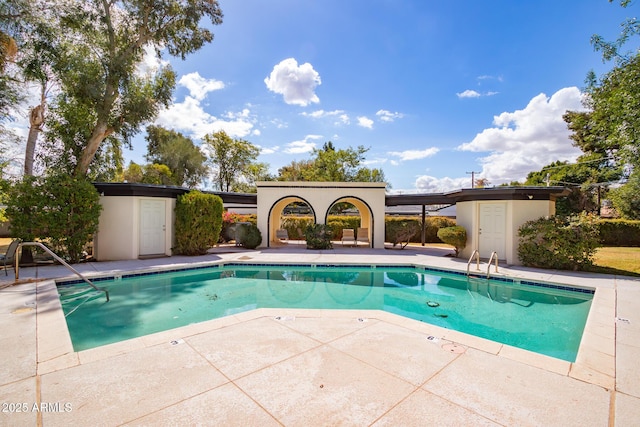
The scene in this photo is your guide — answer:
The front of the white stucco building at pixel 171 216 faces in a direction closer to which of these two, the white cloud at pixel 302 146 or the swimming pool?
the swimming pool

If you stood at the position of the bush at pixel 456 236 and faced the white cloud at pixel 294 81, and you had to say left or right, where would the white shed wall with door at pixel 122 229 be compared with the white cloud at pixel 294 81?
left

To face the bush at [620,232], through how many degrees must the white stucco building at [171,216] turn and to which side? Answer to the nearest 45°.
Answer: approximately 90° to its left

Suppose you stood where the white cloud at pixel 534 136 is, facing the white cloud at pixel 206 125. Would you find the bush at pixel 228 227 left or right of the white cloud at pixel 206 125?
left

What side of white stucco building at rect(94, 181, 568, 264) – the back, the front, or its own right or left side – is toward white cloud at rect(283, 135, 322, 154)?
back

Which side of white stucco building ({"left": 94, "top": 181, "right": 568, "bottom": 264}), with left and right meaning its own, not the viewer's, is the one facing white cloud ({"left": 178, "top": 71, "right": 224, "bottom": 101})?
back

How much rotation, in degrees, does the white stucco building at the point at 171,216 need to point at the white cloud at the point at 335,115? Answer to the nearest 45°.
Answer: approximately 135° to its left

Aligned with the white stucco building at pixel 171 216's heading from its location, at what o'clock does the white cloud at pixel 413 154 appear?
The white cloud is roughly at 7 o'clock from the white stucco building.

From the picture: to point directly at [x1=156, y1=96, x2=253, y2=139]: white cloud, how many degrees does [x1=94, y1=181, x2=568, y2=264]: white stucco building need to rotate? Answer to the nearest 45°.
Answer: approximately 180°

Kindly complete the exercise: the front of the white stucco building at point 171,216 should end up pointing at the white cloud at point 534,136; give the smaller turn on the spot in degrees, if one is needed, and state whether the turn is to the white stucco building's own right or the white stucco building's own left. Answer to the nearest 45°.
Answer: approximately 135° to the white stucco building's own left

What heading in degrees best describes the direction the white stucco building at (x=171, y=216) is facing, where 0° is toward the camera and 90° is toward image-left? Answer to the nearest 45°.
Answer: approximately 0°

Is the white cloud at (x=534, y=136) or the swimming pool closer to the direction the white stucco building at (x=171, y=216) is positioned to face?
the swimming pool

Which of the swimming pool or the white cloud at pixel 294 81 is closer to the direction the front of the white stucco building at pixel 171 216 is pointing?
the swimming pool
